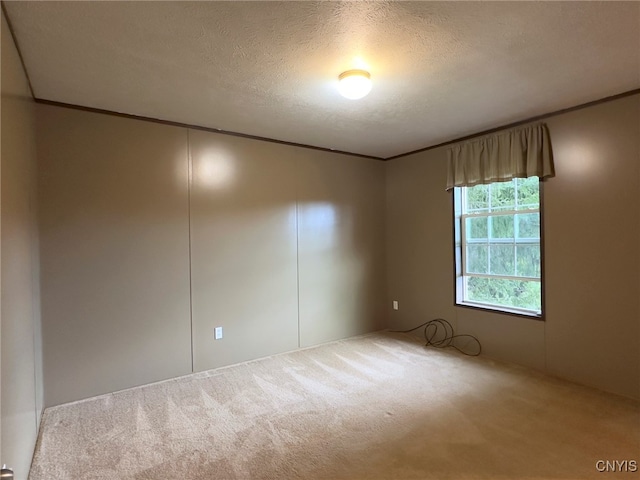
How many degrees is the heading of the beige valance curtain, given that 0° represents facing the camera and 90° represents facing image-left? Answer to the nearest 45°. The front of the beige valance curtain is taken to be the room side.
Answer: approximately 45°

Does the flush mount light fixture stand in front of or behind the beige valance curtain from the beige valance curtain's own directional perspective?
in front
